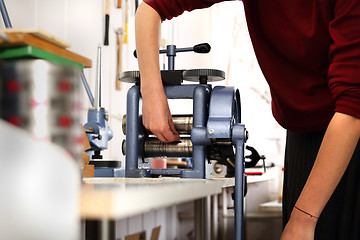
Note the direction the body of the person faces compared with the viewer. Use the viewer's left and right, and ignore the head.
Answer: facing the viewer and to the left of the viewer

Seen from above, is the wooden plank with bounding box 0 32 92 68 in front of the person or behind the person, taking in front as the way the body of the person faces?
in front
